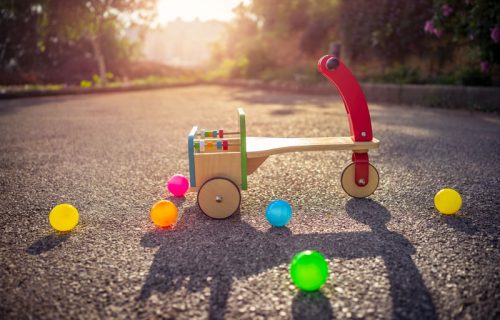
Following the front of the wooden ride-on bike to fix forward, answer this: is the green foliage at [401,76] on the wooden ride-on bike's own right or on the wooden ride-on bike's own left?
on the wooden ride-on bike's own left

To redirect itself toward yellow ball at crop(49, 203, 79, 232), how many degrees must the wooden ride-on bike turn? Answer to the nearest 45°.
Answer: approximately 135° to its right

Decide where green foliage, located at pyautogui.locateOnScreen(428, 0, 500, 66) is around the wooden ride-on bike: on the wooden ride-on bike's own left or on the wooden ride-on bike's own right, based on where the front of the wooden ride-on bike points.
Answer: on the wooden ride-on bike's own left

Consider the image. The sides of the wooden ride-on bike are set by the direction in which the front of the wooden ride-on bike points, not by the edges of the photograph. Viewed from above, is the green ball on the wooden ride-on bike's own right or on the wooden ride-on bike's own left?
on the wooden ride-on bike's own right

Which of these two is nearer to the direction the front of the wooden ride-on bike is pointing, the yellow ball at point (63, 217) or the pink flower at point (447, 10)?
the pink flower

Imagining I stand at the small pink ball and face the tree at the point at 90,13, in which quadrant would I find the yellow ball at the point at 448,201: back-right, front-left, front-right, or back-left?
back-right

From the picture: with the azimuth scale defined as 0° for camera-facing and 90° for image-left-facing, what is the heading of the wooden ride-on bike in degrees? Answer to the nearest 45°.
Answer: approximately 270°

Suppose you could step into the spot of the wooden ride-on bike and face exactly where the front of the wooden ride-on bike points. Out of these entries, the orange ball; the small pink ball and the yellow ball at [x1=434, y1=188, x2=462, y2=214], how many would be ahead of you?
1

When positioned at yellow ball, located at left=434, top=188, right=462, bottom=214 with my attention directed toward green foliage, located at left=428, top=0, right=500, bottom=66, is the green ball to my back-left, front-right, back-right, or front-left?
back-left

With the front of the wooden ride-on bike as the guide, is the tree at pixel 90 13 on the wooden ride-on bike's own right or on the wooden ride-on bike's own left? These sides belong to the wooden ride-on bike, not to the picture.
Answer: on the wooden ride-on bike's own left

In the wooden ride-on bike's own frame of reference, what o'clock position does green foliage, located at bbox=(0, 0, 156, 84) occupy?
The green foliage is roughly at 8 o'clock from the wooden ride-on bike.

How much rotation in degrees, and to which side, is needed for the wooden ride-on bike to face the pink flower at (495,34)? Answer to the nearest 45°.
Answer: approximately 45° to its left

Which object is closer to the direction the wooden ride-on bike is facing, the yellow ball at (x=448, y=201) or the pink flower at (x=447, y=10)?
the yellow ball

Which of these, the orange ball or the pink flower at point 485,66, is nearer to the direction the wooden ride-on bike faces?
the pink flower
